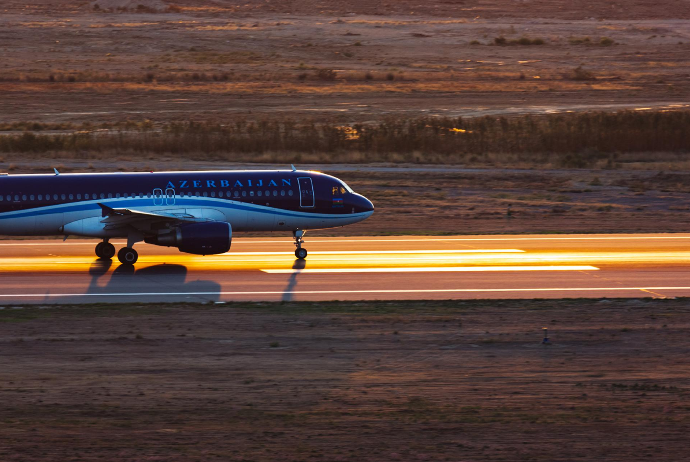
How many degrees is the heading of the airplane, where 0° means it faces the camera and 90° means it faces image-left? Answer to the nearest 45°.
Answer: approximately 270°
